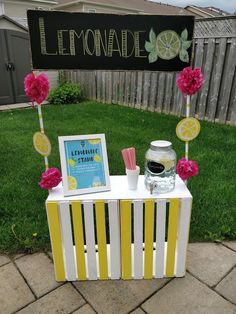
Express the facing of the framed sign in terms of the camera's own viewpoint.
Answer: facing the viewer

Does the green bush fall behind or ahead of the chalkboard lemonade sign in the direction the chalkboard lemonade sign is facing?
behind

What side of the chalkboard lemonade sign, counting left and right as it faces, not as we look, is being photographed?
front

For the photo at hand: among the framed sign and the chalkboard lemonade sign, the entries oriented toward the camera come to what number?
2

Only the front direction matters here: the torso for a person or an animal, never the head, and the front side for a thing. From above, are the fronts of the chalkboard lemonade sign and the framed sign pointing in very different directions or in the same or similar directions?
same or similar directions

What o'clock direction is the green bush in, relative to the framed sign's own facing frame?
The green bush is roughly at 6 o'clock from the framed sign.

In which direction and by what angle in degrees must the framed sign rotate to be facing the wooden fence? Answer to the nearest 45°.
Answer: approximately 135° to its left

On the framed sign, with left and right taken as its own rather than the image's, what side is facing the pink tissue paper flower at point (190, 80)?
left
